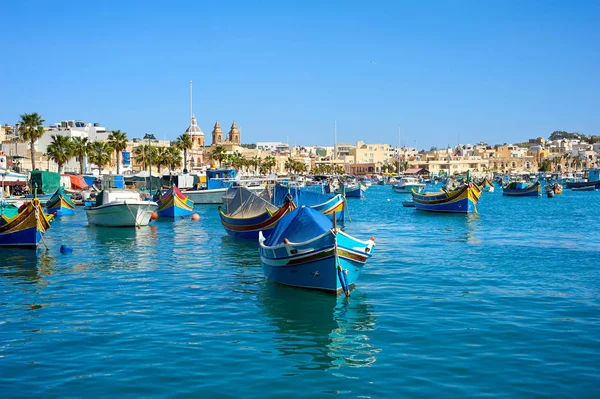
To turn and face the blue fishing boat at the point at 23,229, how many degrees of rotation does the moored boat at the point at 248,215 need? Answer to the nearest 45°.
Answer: approximately 90° to its right

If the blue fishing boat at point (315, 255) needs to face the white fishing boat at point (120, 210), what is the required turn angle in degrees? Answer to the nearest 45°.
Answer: approximately 180°

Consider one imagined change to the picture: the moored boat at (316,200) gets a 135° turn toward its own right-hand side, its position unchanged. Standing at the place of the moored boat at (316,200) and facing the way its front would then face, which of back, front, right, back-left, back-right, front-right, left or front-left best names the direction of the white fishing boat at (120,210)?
front

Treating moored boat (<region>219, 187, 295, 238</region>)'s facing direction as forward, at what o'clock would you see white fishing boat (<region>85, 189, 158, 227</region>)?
The white fishing boat is roughly at 6 o'clock from the moored boat.

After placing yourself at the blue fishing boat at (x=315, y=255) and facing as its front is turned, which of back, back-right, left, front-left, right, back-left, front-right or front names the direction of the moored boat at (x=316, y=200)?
back-left

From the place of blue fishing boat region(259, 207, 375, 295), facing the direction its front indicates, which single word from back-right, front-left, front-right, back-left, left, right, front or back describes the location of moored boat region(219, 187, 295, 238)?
back-left

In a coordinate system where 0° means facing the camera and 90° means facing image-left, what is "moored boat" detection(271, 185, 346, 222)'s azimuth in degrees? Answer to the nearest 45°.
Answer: approximately 315°

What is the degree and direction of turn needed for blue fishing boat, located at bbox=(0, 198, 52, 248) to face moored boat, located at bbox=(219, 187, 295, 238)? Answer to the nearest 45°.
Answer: approximately 45° to its left

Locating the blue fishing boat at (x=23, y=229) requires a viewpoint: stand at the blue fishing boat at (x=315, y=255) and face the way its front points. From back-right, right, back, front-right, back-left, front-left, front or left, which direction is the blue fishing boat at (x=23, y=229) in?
back

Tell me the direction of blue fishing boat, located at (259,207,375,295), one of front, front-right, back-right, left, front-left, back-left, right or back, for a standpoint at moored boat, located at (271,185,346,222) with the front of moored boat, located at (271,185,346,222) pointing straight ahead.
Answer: front-right
